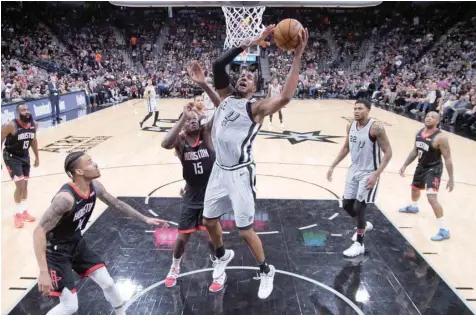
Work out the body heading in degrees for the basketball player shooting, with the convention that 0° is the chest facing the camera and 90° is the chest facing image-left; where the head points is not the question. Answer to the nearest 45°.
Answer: approximately 45°
